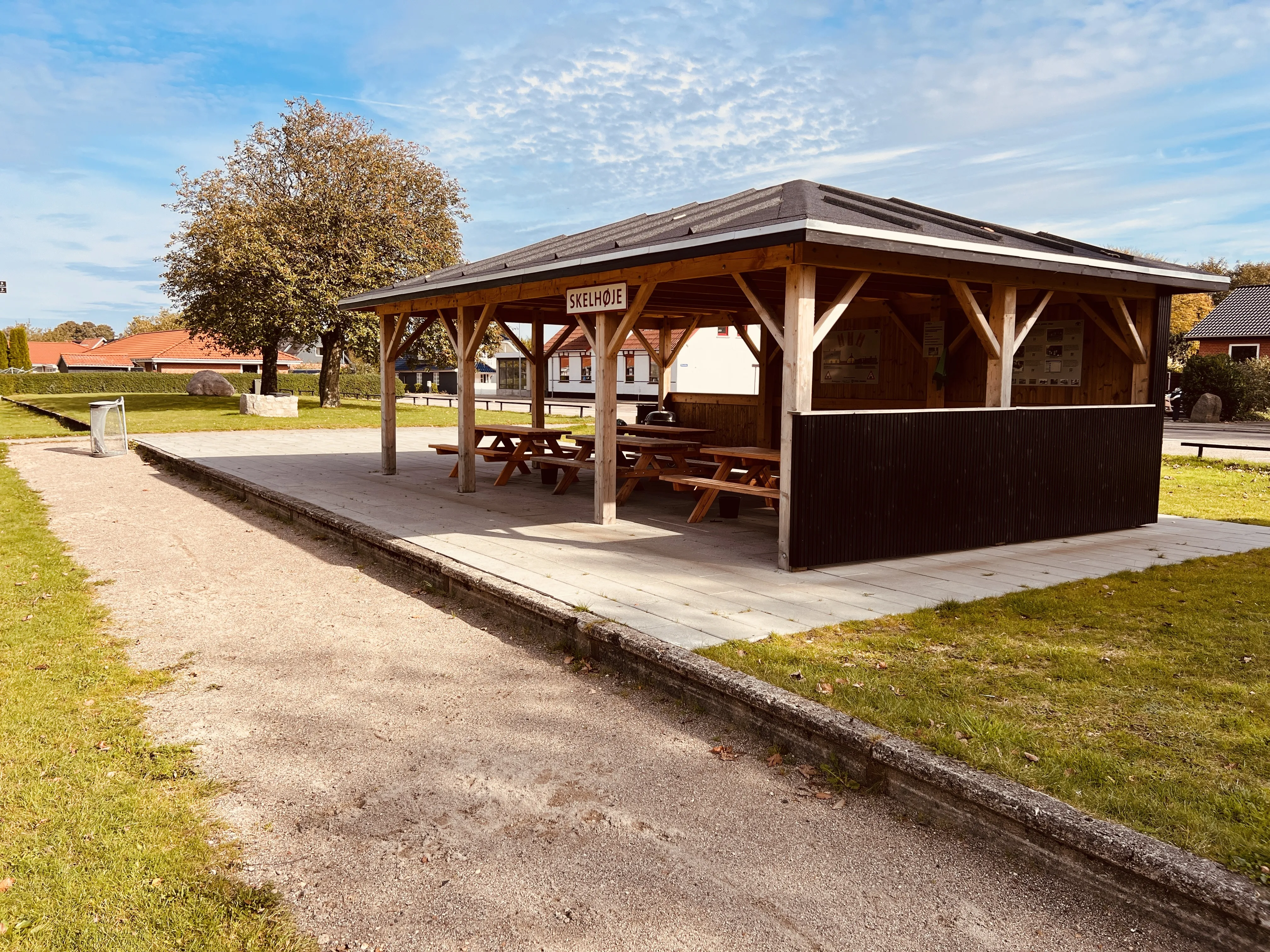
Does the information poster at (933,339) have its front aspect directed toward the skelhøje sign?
yes

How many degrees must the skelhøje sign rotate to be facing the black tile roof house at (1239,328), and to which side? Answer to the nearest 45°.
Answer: approximately 180°

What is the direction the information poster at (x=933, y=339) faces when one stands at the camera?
facing the viewer and to the left of the viewer

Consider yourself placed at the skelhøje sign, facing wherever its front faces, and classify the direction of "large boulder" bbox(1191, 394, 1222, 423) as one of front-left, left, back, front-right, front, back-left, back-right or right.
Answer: back

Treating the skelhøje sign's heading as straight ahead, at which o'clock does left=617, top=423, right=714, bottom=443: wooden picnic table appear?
The wooden picnic table is roughly at 5 o'clock from the skelhøje sign.

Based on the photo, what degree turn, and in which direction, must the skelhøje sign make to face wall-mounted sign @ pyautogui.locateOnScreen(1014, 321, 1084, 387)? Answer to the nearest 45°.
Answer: approximately 135° to its left

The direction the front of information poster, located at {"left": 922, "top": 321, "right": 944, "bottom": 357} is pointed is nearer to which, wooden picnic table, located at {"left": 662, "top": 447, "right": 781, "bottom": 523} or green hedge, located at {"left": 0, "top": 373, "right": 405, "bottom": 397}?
the wooden picnic table

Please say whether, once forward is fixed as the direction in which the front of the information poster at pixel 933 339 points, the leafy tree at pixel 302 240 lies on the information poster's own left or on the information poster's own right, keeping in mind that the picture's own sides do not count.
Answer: on the information poster's own right

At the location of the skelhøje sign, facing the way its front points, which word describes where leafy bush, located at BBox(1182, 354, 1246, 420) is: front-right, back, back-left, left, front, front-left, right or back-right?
back

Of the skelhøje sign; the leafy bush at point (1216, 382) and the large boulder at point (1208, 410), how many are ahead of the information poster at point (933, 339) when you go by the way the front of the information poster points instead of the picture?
1

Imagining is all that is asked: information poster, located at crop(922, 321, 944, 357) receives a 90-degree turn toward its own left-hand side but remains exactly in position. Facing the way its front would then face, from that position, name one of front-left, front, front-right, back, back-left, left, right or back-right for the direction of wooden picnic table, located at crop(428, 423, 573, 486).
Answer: back-right
